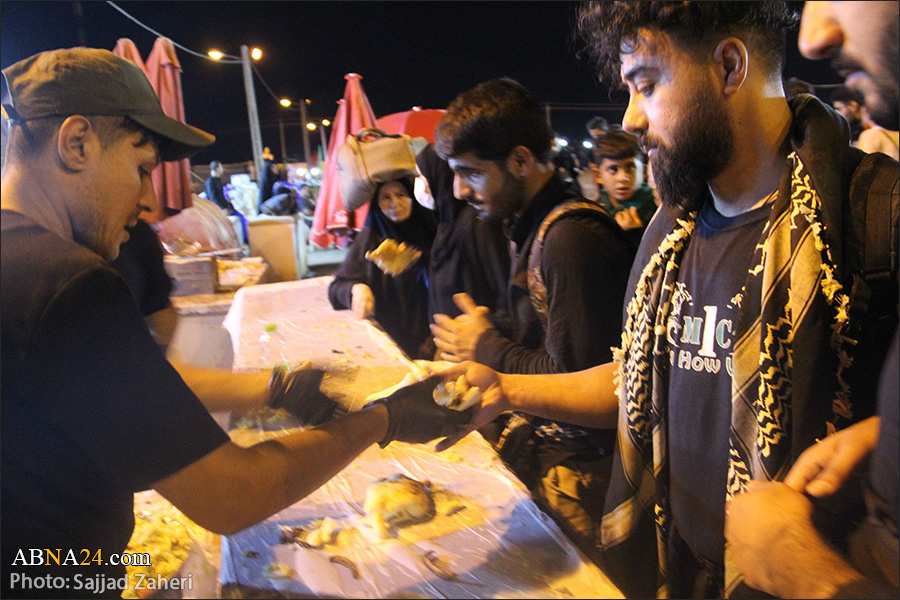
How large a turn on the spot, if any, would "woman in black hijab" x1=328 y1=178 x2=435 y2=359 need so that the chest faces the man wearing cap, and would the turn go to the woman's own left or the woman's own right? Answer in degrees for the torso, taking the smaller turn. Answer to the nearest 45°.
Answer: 0° — they already face them

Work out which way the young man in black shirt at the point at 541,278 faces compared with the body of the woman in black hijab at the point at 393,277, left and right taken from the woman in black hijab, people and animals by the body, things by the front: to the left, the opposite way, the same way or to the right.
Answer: to the right

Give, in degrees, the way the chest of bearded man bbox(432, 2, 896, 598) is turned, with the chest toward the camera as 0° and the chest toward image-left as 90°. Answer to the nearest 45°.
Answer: approximately 45°

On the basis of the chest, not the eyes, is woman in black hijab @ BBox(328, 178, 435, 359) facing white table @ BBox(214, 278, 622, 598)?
yes

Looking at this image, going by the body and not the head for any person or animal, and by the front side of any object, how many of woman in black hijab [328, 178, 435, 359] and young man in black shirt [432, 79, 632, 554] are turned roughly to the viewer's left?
1

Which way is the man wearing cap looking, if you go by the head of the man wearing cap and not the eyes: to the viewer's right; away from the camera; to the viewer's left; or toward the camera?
to the viewer's right

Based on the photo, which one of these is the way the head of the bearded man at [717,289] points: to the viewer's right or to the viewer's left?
to the viewer's left

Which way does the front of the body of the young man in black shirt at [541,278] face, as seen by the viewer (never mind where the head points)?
to the viewer's left
